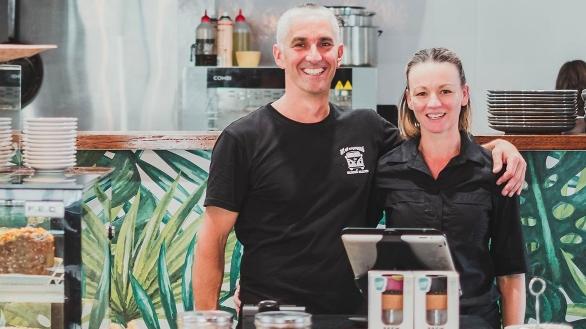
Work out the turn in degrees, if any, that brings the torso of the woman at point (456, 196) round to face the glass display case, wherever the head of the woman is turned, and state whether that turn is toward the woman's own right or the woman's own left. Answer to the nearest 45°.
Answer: approximately 90° to the woman's own right

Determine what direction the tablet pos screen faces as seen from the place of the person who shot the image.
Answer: facing away from the viewer

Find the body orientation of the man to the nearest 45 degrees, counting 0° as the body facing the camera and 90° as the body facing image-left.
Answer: approximately 0°

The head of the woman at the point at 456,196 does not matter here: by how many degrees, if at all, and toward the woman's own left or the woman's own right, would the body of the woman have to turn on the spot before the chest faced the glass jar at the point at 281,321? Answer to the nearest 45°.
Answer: approximately 45° to the woman's own right

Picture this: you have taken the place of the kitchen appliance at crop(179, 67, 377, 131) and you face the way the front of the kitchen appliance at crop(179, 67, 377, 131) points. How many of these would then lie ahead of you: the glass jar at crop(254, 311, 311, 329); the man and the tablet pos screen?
3

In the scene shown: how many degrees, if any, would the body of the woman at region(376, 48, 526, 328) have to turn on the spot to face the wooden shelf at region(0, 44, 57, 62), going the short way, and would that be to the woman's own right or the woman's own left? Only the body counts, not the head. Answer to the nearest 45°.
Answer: approximately 90° to the woman's own right

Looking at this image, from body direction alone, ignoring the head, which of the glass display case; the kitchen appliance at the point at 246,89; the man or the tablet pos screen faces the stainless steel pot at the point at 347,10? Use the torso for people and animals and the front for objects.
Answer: the tablet pos screen

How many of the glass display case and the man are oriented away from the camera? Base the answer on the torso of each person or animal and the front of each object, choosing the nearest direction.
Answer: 0

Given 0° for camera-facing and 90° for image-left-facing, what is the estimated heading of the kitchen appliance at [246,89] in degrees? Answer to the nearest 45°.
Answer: approximately 0°

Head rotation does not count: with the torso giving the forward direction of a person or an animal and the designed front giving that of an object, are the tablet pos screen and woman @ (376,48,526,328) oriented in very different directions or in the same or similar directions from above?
very different directions
